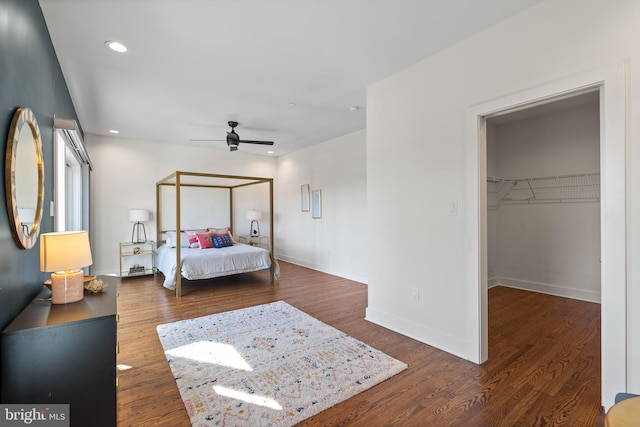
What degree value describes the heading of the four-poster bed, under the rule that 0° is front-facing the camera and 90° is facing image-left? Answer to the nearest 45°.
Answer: approximately 315°

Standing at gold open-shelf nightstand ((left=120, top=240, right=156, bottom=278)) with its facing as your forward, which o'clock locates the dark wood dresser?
The dark wood dresser is roughly at 12 o'clock from the gold open-shelf nightstand.

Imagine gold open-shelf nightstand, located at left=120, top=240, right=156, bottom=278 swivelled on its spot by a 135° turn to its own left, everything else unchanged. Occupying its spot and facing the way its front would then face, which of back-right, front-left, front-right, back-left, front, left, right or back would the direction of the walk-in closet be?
right

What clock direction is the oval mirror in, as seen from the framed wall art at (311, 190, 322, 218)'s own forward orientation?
The oval mirror is roughly at 11 o'clock from the framed wall art.

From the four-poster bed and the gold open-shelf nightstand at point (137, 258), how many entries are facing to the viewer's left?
0

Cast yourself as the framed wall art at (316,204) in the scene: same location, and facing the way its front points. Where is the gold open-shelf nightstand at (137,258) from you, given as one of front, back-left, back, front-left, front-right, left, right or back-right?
front-right

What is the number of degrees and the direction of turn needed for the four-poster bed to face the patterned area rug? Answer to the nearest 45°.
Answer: approximately 45° to its right

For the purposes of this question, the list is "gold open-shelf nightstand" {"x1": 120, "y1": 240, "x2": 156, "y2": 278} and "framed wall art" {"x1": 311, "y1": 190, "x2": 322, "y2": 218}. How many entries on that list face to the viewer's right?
0

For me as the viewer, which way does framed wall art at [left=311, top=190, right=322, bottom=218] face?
facing the viewer and to the left of the viewer

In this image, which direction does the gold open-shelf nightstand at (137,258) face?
toward the camera

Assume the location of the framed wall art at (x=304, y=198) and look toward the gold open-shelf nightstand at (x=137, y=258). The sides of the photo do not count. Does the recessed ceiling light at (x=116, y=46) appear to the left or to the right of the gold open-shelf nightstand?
left

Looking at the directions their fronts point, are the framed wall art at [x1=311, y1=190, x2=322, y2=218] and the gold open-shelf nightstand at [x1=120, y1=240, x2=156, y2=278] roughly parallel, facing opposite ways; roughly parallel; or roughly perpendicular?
roughly perpendicular

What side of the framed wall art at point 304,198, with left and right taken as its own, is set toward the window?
front

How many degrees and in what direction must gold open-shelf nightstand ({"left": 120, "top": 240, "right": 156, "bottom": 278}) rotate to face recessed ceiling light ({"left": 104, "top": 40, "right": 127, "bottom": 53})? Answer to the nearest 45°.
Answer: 0° — it already faces it

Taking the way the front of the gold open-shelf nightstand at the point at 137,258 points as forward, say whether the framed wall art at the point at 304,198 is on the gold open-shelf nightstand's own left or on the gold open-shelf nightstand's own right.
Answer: on the gold open-shelf nightstand's own left

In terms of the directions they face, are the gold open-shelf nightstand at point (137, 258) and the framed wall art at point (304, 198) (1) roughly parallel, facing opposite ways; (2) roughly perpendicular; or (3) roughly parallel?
roughly perpendicular

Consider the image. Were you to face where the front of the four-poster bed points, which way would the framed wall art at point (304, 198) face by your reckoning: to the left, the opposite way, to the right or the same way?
to the right
